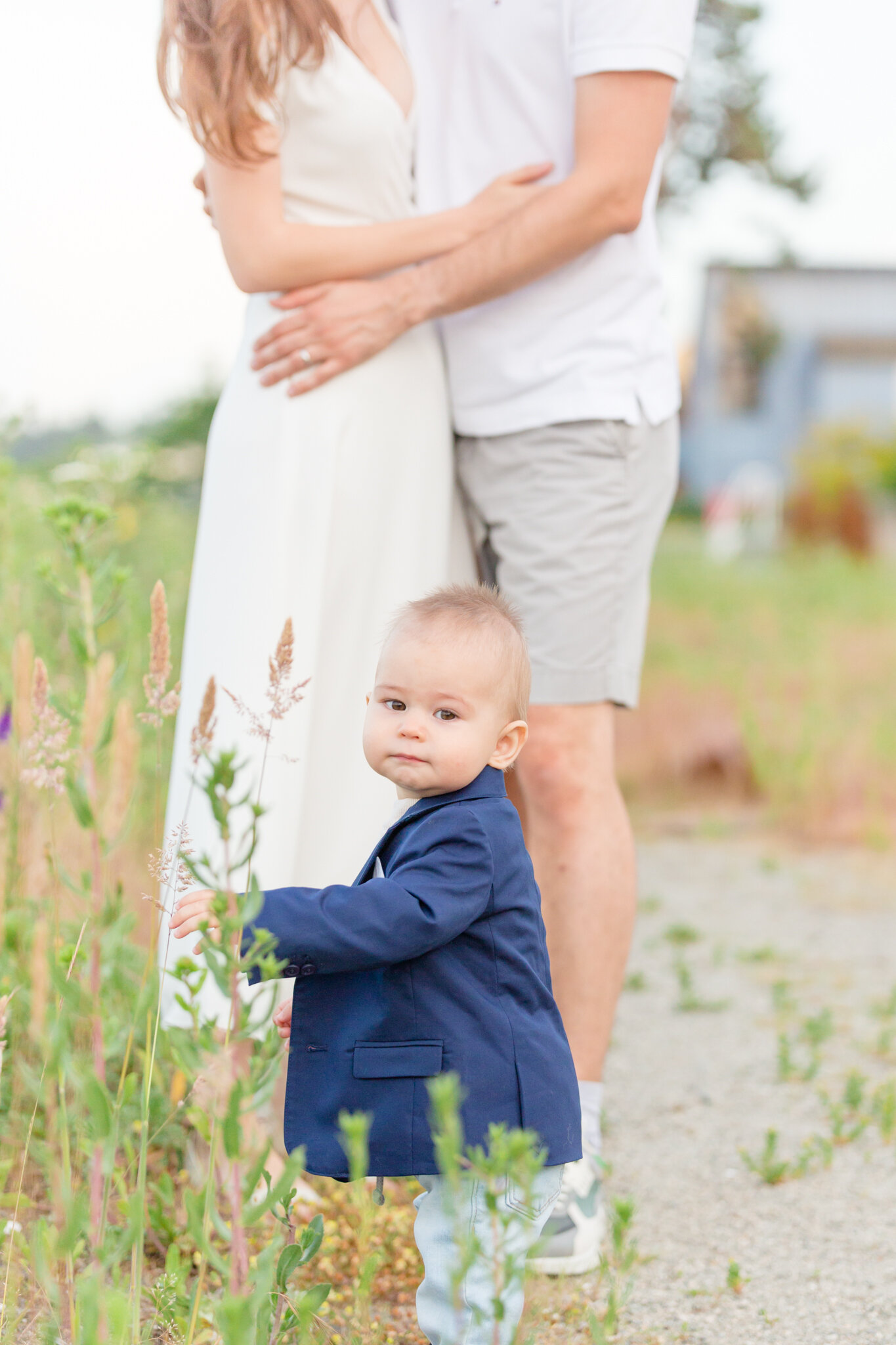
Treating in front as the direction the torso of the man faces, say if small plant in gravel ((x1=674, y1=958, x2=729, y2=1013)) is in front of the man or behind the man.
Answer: behind

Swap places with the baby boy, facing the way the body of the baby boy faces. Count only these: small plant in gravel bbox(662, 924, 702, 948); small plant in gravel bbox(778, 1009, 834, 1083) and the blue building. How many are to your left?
0

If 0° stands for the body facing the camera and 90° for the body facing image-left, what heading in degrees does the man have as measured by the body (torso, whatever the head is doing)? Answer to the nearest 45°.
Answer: approximately 45°

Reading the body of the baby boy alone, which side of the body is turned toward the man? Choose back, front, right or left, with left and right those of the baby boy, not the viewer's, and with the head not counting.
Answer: right

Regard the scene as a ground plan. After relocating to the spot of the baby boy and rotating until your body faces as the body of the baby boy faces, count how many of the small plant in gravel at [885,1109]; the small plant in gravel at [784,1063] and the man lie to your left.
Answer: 0

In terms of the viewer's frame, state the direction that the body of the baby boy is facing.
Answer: to the viewer's left

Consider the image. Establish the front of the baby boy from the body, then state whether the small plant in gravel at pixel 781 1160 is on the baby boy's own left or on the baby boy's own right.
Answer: on the baby boy's own right

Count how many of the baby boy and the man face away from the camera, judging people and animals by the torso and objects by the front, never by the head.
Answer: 0

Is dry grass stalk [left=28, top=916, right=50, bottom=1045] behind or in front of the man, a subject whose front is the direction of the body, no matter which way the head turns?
in front
